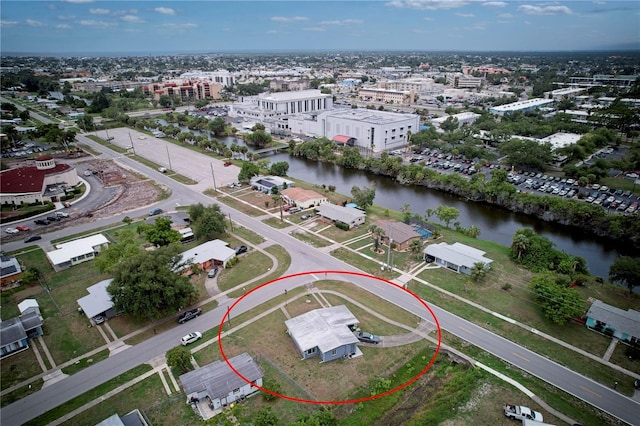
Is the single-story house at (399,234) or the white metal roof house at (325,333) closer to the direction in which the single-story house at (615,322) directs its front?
the white metal roof house

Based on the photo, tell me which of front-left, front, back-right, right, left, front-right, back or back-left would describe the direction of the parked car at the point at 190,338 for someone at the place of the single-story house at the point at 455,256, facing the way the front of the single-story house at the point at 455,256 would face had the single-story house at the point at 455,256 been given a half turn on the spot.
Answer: back

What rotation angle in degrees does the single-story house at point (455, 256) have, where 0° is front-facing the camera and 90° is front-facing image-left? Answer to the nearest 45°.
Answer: approximately 45°

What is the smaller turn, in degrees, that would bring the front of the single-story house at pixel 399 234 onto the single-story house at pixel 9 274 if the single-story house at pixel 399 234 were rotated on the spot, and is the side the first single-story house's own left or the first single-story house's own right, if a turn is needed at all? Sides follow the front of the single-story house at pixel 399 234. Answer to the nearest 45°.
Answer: approximately 45° to the first single-story house's own right

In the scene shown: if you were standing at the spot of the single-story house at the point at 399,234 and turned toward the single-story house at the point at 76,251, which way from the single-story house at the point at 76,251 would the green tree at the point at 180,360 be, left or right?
left

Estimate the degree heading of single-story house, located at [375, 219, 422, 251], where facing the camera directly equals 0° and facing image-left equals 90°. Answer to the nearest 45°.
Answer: approximately 45°

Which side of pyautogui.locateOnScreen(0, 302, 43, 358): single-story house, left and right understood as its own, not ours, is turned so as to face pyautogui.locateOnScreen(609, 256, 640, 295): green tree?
left

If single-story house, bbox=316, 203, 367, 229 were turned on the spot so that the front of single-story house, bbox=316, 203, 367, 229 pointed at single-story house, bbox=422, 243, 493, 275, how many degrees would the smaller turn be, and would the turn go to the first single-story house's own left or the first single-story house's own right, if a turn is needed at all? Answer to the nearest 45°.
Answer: approximately 90° to the first single-story house's own left

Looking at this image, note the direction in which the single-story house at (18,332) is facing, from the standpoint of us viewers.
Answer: facing the viewer and to the right of the viewer

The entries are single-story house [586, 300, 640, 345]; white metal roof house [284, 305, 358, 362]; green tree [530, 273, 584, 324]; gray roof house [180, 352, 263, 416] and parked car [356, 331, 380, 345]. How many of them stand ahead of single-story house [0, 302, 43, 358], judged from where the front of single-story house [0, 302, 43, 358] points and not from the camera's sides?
5

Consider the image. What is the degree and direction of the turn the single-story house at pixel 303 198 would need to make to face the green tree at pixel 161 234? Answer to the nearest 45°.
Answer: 0° — it already faces it

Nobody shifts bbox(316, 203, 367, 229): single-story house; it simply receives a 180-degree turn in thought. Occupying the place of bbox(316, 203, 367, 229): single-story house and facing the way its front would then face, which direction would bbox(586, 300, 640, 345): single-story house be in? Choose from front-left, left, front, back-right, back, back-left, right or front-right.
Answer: right
